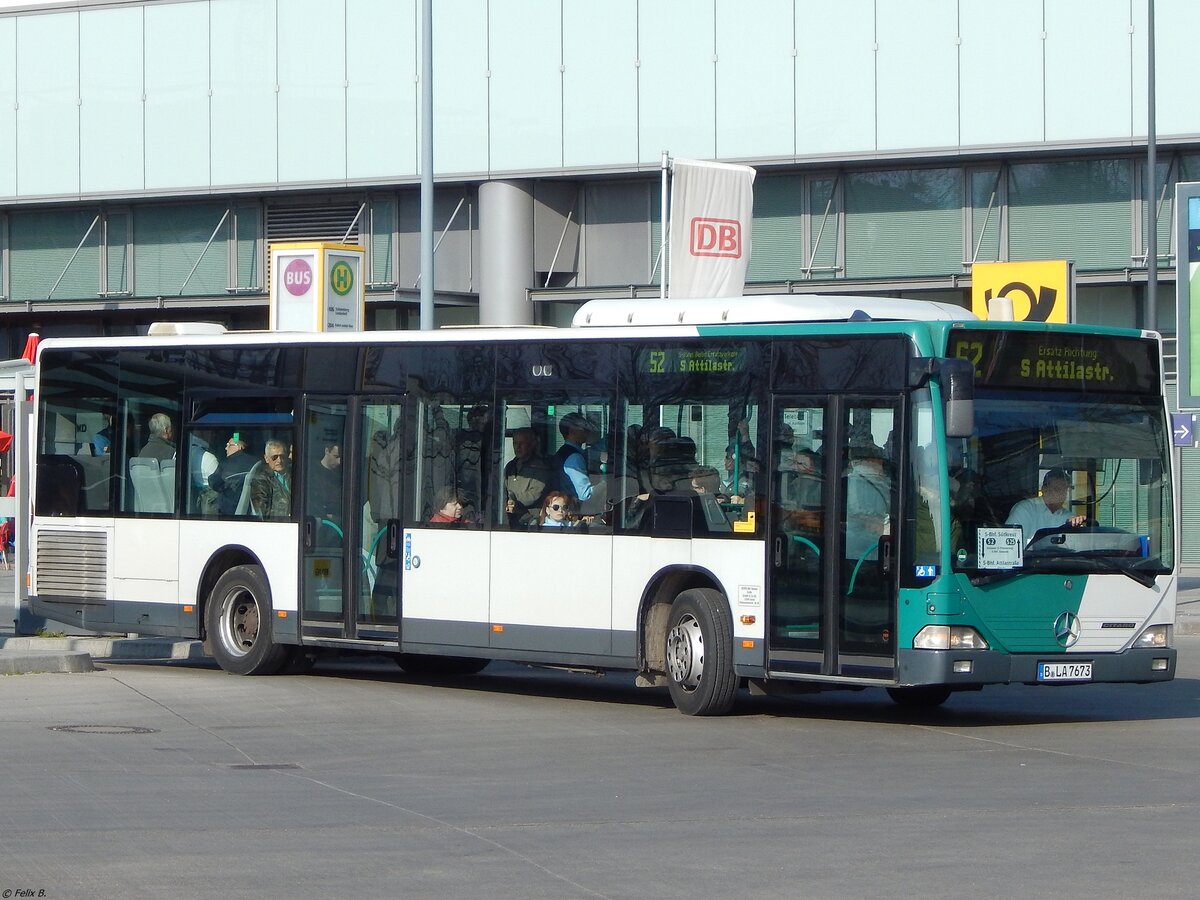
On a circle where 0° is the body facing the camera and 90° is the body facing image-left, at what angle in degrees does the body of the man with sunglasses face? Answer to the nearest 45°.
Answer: approximately 315°

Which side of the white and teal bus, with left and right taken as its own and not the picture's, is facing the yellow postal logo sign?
left

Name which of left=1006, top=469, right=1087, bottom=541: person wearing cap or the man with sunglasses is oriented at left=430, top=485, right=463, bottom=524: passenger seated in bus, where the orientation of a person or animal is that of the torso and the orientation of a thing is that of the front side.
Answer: the man with sunglasses

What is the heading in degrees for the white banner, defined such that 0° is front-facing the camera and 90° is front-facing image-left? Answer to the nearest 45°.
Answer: approximately 0°

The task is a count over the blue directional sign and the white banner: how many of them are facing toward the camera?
2

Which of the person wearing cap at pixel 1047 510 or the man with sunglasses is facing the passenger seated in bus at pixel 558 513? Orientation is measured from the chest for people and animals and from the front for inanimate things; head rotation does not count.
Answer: the man with sunglasses

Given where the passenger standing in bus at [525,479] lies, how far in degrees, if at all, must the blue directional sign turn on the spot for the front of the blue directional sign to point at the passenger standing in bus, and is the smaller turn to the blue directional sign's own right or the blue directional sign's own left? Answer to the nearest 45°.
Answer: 0° — it already faces them

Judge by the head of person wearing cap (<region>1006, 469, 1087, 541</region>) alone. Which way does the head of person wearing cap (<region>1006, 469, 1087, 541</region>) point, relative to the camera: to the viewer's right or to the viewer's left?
to the viewer's right

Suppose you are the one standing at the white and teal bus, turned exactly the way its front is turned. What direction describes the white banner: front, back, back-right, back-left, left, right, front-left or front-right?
back-left
